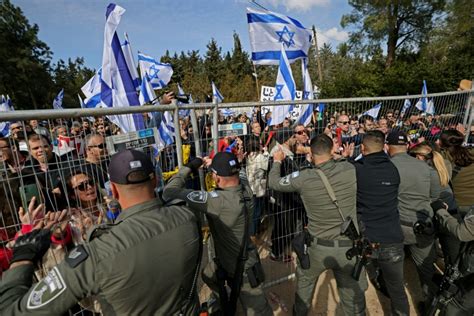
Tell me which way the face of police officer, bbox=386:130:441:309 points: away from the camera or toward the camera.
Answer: away from the camera

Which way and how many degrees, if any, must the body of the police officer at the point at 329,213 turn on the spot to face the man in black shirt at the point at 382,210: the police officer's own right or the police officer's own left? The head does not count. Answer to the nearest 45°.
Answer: approximately 45° to the police officer's own right

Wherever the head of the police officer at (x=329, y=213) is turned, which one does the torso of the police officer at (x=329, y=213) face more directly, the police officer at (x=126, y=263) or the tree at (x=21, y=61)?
the tree

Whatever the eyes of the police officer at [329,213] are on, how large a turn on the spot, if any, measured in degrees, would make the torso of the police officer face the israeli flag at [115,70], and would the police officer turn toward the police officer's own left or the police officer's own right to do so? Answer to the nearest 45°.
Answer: approximately 90° to the police officer's own left

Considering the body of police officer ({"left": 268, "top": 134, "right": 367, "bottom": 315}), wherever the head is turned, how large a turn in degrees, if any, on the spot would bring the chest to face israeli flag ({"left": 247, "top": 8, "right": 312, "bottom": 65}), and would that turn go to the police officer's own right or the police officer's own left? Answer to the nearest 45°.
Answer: approximately 45° to the police officer's own left

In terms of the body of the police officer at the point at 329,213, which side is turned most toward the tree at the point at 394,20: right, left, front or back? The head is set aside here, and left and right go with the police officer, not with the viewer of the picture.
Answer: front

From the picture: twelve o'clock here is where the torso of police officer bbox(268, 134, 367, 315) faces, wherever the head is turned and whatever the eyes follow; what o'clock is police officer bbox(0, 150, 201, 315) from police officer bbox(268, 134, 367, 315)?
police officer bbox(0, 150, 201, 315) is roughly at 7 o'clock from police officer bbox(268, 134, 367, 315).

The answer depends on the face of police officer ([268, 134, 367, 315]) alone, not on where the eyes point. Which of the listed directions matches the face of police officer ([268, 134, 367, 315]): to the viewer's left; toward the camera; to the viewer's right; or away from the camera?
away from the camera

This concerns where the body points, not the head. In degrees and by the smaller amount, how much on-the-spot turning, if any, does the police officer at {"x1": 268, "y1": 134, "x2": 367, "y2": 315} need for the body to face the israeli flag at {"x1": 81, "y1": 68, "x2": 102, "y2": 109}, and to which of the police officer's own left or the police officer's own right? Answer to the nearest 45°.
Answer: approximately 45° to the police officer's own left

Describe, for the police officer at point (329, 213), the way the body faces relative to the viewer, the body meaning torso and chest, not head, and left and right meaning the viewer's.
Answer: facing away from the viewer

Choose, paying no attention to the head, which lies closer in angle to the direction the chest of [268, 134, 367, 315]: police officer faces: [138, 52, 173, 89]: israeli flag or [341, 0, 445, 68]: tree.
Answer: the tree

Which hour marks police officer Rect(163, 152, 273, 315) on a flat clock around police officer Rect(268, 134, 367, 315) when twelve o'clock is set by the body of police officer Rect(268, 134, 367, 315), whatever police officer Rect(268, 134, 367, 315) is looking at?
police officer Rect(163, 152, 273, 315) is roughly at 8 o'clock from police officer Rect(268, 134, 367, 315).
